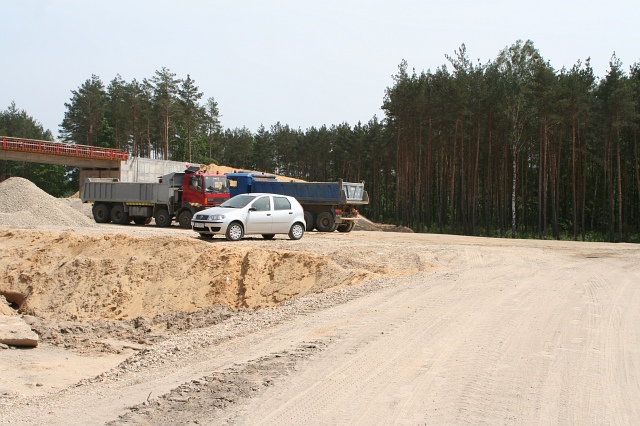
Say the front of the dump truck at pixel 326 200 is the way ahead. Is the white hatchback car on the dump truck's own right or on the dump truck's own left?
on the dump truck's own left

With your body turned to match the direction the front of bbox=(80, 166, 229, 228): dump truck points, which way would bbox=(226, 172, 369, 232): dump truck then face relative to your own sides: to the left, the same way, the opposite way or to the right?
the opposite way

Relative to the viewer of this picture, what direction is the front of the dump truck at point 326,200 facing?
facing away from the viewer and to the left of the viewer

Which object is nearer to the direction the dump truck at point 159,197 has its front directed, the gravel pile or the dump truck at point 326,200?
the dump truck

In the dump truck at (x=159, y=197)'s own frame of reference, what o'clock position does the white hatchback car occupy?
The white hatchback car is roughly at 1 o'clock from the dump truck.

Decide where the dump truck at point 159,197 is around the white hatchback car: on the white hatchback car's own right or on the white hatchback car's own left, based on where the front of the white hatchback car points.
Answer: on the white hatchback car's own right

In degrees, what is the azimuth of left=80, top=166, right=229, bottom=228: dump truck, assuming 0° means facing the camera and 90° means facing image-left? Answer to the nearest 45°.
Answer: approximately 315°
